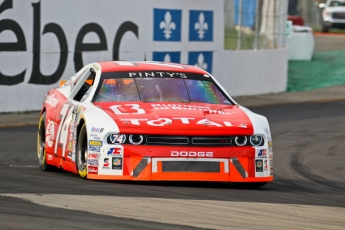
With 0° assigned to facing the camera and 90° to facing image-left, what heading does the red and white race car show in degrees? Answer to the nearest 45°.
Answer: approximately 0°

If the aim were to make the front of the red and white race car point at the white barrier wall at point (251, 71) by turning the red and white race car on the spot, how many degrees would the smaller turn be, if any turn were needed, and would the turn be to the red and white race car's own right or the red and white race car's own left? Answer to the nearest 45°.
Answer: approximately 180°

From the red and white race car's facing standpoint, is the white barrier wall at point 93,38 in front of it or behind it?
behind

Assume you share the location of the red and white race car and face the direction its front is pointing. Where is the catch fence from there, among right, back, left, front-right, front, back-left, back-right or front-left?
back
